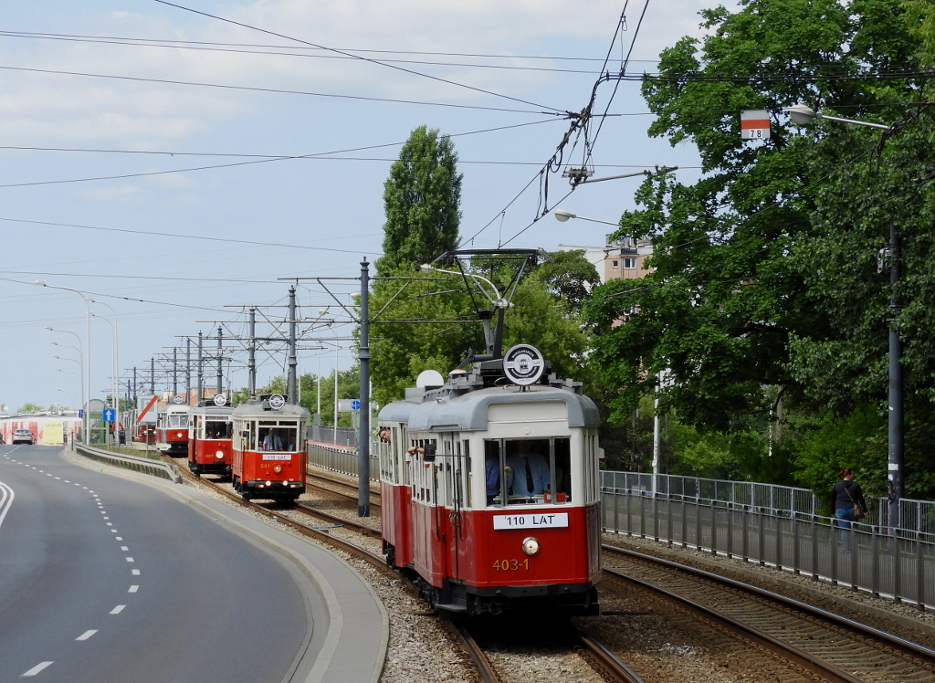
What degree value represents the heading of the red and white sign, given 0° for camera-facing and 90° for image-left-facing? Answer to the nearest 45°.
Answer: approximately 0°

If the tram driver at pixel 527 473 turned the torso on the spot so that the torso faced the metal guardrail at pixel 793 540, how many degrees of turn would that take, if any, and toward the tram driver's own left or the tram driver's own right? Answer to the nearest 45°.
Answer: approximately 135° to the tram driver's own left

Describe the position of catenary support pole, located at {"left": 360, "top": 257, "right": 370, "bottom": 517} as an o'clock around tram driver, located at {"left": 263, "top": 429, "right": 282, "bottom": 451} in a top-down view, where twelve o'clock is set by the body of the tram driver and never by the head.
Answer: The catenary support pole is roughly at 11 o'clock from the tram driver.

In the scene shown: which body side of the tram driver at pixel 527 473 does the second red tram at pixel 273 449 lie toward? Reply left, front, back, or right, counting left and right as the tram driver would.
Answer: back

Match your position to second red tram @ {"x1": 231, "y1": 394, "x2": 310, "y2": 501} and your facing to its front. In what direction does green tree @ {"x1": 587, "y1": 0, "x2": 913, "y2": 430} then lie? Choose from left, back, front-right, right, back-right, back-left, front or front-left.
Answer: front-left

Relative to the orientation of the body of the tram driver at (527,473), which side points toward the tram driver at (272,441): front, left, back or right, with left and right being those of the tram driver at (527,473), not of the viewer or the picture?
back

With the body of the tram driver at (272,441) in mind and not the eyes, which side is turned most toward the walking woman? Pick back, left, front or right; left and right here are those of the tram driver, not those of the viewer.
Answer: front

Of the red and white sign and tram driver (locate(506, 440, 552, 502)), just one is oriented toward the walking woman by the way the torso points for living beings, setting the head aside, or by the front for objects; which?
the red and white sign
